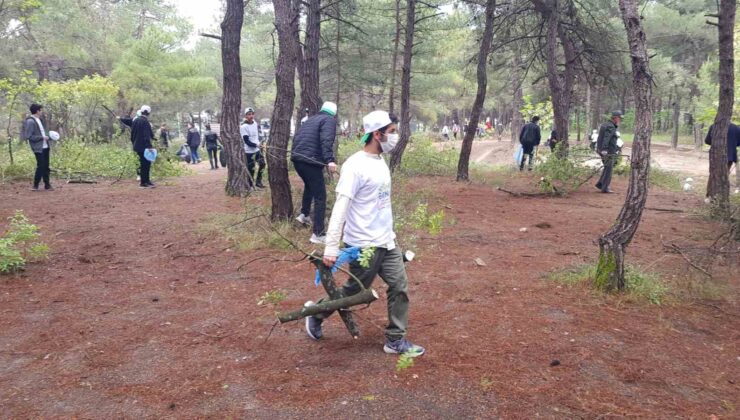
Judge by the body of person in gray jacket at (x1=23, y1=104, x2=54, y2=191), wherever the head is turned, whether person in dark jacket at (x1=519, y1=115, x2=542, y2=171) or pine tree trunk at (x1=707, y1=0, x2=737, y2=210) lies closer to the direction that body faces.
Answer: the pine tree trunk

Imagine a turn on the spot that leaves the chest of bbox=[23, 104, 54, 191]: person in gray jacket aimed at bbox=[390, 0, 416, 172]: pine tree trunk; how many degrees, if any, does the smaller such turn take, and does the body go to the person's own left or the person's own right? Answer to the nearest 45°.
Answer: approximately 45° to the person's own left

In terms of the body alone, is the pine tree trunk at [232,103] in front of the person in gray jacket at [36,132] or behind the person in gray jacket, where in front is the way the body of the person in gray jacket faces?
in front

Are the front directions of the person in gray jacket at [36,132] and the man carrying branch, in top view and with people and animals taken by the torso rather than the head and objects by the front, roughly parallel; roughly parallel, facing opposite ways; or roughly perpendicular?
roughly parallel

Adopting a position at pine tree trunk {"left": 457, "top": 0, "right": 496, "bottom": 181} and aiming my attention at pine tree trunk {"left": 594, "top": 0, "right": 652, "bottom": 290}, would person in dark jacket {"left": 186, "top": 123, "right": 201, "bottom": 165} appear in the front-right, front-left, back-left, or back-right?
back-right

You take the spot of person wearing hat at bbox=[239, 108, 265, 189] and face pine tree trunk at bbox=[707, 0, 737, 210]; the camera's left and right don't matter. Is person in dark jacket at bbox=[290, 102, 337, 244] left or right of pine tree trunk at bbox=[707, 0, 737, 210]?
right

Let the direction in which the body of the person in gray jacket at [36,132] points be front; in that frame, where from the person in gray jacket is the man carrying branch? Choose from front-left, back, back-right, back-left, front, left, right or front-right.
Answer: front-right

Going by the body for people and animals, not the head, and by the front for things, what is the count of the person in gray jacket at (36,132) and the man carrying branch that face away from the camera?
0

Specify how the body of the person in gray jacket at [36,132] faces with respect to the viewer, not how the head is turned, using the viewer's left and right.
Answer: facing the viewer and to the right of the viewer
